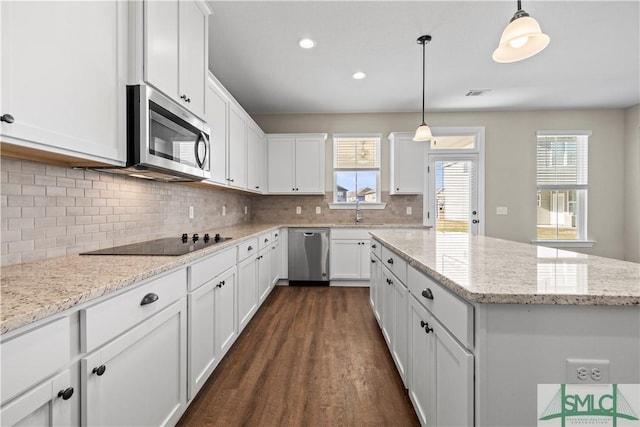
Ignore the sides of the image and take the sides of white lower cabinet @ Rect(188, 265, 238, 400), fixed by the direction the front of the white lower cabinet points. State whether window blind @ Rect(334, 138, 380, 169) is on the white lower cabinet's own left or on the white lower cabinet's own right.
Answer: on the white lower cabinet's own left

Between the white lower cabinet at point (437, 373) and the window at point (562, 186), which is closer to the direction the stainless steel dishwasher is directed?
the white lower cabinet

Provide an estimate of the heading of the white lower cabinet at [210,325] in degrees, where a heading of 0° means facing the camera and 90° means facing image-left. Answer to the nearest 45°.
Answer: approximately 315°

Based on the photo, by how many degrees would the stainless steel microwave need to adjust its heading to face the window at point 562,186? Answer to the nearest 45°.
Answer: approximately 45° to its left

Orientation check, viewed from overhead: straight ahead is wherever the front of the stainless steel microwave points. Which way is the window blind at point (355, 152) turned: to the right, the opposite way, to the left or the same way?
to the right

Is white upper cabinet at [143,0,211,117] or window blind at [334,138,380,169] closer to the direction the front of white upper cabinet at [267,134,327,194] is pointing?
the white upper cabinet

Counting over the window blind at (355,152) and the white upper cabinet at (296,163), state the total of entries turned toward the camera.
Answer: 2

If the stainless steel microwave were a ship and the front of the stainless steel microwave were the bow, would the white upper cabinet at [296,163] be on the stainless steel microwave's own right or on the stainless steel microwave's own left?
on the stainless steel microwave's own left

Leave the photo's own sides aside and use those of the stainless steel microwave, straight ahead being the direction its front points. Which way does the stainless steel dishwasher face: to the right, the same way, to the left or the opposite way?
to the right

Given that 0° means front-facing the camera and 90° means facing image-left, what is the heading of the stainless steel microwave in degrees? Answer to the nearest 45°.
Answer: approximately 315°
